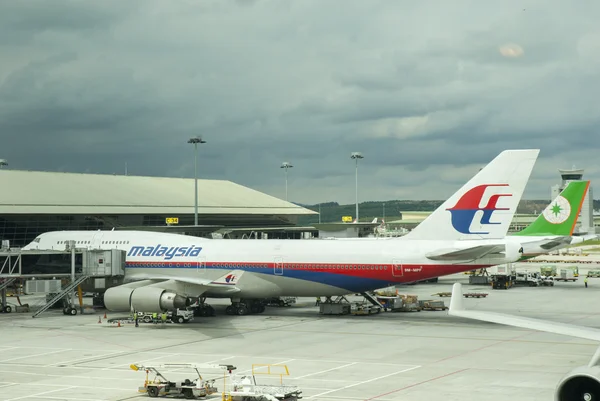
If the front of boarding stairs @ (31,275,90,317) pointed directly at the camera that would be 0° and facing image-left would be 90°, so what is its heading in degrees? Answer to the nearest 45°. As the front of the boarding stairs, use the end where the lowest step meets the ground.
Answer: approximately 90°

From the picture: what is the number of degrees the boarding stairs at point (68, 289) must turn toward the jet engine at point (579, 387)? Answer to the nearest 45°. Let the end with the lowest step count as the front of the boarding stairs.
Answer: approximately 90° to its left

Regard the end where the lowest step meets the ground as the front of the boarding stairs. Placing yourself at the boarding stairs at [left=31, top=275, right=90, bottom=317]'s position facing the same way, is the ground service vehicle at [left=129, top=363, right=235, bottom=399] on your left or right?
on your left
